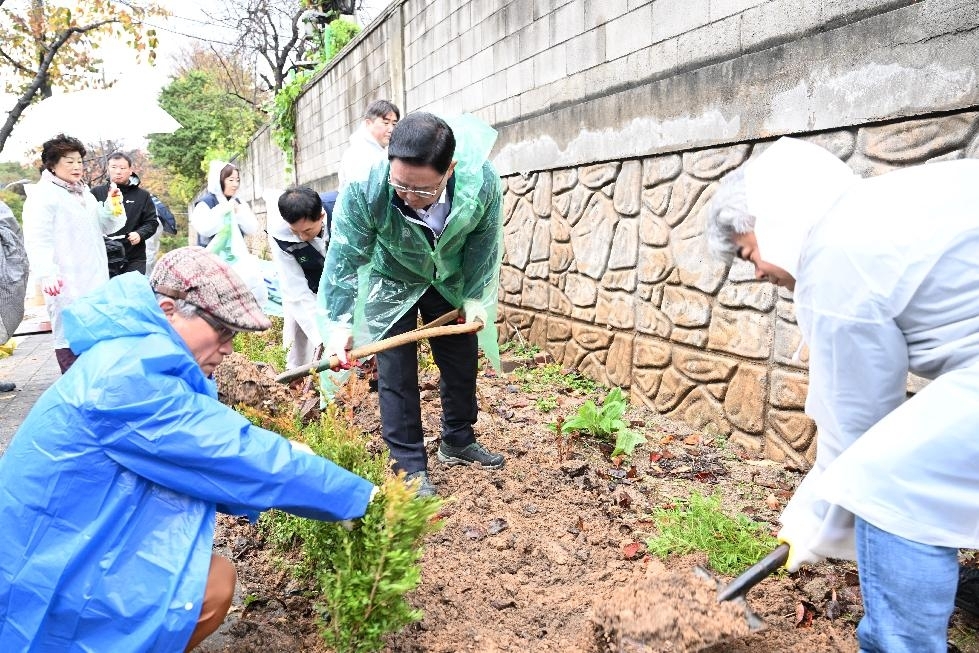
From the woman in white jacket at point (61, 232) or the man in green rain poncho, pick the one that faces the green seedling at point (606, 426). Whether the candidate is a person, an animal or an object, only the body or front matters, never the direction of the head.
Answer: the woman in white jacket

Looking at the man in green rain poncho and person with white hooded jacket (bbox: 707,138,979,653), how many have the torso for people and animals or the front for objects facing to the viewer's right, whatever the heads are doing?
0

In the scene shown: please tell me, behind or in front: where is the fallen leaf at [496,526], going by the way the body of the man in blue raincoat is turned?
in front

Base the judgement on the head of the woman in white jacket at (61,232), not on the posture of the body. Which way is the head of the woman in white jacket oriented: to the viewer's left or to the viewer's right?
to the viewer's right

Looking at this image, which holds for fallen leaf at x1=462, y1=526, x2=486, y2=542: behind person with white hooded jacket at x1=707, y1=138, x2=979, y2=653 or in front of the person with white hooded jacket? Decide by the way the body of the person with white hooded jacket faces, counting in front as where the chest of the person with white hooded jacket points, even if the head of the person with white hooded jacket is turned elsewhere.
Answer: in front

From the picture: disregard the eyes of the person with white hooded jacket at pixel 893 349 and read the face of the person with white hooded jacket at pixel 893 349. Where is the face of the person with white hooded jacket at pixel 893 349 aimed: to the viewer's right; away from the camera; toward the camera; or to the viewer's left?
to the viewer's left

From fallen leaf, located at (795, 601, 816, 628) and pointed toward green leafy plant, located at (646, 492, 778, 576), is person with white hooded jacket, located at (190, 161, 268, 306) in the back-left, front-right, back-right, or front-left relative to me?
front-left

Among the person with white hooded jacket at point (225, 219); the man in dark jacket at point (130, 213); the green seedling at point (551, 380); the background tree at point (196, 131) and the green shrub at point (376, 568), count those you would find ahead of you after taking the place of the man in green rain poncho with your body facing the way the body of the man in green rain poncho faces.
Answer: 1

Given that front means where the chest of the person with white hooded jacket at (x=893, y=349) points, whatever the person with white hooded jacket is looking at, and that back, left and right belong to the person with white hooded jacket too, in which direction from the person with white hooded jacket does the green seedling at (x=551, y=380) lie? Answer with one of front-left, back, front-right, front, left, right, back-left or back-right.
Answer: front-right

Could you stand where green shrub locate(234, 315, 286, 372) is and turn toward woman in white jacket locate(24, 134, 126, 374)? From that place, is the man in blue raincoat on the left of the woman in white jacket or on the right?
left

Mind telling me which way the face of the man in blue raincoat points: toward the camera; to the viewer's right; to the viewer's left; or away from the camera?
to the viewer's right

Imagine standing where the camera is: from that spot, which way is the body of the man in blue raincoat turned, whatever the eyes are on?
to the viewer's right

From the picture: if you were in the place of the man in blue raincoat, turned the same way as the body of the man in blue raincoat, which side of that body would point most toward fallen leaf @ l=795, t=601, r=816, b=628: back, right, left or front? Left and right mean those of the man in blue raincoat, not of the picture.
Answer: front

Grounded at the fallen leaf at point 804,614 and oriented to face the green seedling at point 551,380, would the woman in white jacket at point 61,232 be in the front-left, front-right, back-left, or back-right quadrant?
front-left

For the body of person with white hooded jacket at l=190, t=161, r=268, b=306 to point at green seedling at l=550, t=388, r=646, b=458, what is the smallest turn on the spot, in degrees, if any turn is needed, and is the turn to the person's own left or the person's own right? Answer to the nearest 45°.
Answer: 0° — they already face it

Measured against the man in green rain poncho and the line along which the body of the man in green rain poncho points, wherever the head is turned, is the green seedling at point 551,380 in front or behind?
behind

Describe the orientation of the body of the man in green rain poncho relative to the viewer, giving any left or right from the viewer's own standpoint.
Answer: facing the viewer

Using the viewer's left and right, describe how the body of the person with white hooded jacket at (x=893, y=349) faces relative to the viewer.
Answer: facing to the left of the viewer

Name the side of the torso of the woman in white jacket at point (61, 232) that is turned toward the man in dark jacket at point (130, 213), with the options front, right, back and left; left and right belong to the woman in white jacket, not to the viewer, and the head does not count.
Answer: left

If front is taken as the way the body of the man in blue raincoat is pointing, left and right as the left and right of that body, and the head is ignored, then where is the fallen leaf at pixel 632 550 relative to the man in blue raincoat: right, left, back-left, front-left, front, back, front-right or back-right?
front

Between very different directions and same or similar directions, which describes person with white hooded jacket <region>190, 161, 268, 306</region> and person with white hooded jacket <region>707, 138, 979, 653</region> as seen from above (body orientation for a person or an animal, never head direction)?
very different directions
